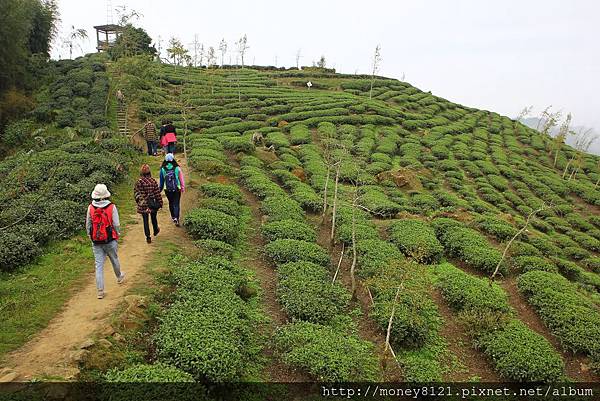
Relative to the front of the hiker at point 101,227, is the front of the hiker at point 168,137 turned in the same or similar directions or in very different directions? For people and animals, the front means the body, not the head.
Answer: same or similar directions

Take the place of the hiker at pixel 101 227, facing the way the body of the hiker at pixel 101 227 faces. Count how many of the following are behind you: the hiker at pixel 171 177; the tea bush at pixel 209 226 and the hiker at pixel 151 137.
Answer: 0

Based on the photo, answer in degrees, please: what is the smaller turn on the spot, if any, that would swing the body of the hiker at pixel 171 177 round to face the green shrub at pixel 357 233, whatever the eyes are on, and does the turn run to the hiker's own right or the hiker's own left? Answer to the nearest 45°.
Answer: approximately 90° to the hiker's own right

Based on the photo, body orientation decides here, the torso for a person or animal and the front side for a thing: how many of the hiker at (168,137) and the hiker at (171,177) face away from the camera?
2

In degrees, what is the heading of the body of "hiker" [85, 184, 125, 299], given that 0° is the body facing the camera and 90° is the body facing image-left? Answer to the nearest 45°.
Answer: approximately 180°

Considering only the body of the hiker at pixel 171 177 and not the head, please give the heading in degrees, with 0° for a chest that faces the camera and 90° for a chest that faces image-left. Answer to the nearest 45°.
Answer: approximately 180°

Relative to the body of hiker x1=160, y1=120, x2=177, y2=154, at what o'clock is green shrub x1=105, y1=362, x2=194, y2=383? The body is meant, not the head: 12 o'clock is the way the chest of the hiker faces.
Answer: The green shrub is roughly at 6 o'clock from the hiker.

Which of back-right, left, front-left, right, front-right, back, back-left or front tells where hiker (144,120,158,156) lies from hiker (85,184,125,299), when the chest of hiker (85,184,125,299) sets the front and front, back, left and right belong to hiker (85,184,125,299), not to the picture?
front

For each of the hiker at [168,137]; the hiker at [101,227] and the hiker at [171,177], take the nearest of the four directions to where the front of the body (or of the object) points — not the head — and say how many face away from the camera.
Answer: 3

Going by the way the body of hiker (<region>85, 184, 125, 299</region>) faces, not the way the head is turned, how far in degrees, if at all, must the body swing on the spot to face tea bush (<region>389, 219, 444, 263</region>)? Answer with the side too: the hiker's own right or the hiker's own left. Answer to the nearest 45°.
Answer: approximately 90° to the hiker's own right

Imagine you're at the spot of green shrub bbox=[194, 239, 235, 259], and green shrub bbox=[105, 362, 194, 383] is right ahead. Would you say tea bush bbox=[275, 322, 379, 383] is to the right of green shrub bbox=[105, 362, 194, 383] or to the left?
left

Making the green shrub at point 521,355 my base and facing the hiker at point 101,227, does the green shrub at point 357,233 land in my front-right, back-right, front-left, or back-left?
front-right

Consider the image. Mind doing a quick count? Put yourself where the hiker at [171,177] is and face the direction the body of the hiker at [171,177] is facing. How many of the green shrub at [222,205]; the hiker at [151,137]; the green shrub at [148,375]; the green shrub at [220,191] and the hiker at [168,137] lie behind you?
1

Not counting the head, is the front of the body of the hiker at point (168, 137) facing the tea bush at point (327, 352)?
no

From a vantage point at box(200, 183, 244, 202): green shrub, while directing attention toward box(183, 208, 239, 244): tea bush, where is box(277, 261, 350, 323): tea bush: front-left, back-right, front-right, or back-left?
front-left

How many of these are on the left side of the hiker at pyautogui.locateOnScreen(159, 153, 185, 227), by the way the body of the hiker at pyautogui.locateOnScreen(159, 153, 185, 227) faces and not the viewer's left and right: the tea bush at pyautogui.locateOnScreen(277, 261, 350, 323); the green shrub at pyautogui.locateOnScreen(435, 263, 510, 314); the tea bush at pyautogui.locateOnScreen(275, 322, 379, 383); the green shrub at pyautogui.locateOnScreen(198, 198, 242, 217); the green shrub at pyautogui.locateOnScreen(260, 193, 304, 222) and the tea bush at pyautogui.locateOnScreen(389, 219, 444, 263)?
0

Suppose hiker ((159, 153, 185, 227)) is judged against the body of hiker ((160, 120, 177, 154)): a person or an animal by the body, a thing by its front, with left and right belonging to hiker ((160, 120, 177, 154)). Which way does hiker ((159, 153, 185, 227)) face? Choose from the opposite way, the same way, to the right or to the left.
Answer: the same way

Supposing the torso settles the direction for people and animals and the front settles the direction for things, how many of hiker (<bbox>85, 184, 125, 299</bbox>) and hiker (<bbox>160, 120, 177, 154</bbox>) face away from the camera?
2

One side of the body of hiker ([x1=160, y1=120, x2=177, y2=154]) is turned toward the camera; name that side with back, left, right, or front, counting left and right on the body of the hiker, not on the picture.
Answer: back
